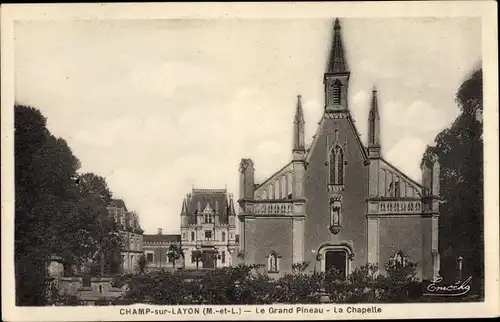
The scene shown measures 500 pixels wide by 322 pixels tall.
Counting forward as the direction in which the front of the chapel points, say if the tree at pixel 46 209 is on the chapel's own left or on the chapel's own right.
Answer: on the chapel's own right

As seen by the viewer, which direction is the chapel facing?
toward the camera

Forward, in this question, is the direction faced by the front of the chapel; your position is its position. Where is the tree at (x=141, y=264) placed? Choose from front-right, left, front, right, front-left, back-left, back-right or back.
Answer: right

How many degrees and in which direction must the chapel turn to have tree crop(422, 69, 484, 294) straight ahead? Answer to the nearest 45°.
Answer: approximately 90° to its left

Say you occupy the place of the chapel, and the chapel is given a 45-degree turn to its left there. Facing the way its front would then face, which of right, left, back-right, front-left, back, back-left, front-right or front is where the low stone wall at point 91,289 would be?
back-right

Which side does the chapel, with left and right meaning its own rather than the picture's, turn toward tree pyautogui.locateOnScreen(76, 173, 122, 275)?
right

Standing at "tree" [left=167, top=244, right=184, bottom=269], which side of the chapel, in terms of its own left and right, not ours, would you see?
right
